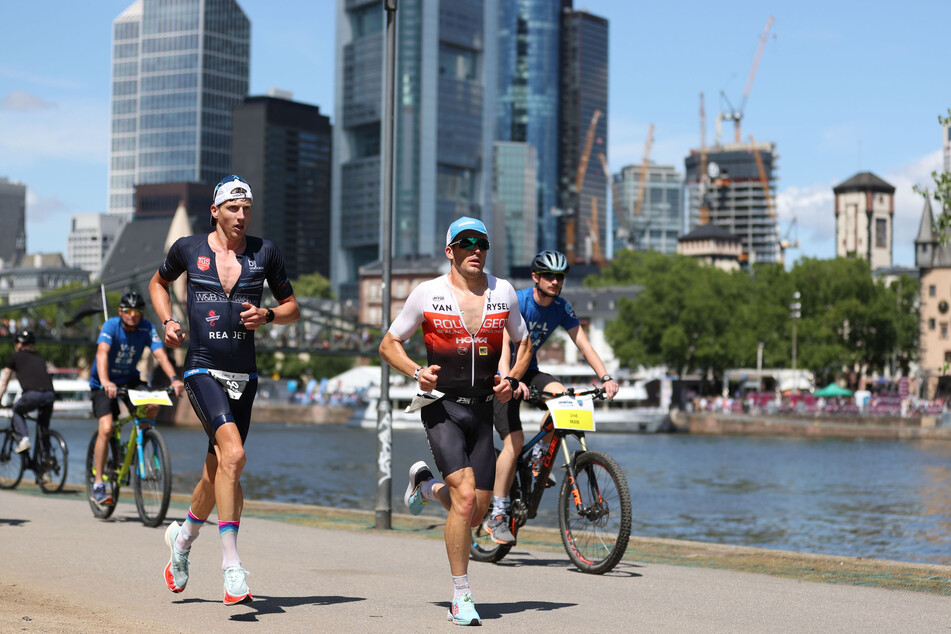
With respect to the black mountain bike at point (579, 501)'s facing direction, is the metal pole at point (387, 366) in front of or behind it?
behind

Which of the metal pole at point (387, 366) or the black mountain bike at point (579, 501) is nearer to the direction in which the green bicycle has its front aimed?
the black mountain bike

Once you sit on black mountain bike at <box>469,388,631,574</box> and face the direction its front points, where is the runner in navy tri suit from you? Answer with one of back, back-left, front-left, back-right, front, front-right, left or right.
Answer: right

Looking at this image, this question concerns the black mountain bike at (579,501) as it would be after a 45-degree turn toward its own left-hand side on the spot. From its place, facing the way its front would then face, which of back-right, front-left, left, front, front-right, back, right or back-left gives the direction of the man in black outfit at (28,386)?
back-left

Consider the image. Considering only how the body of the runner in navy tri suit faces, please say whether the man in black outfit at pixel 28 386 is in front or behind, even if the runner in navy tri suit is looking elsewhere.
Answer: behind

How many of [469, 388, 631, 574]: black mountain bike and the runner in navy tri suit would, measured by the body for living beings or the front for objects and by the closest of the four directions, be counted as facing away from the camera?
0

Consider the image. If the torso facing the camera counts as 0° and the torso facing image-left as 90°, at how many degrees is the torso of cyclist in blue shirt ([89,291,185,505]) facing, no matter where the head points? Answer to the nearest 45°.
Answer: approximately 315°

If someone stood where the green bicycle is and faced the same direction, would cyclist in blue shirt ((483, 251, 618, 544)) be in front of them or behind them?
in front

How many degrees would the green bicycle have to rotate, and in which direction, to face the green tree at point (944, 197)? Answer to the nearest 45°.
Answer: approximately 90° to its left
